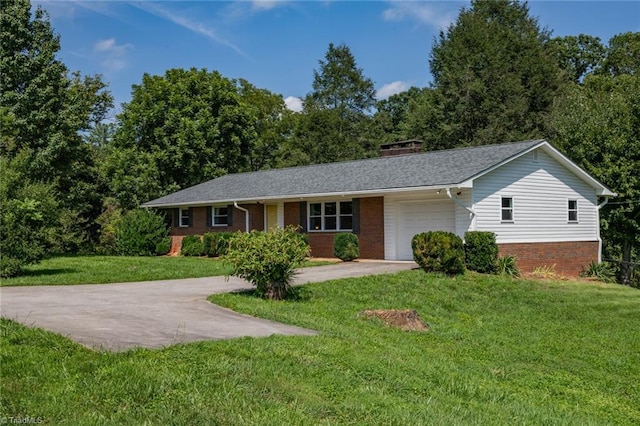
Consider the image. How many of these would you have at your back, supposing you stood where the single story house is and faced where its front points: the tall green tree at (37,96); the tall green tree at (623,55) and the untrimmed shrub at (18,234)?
1

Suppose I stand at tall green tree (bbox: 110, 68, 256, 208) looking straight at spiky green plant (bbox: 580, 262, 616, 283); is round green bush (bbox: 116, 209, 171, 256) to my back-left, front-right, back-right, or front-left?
front-right

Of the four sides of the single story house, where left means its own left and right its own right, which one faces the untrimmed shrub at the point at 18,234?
front

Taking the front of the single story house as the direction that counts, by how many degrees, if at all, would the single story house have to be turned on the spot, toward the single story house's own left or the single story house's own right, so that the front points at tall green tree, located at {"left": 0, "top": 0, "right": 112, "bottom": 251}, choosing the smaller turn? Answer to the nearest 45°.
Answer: approximately 45° to the single story house's own right

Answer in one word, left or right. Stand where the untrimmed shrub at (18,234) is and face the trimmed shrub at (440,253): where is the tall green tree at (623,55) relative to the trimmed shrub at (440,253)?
left

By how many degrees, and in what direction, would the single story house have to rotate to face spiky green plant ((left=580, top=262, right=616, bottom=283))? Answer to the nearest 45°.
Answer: approximately 135° to its left

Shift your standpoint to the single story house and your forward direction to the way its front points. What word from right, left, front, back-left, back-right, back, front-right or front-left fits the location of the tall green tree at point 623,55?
back

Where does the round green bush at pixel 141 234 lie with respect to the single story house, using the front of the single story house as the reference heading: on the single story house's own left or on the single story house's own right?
on the single story house's own right

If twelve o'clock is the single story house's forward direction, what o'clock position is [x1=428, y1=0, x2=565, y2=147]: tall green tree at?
The tall green tree is roughly at 5 o'clock from the single story house.

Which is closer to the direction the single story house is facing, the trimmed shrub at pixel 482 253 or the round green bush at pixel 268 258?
the round green bush

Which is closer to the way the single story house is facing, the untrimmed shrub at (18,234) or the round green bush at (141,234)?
the untrimmed shrub

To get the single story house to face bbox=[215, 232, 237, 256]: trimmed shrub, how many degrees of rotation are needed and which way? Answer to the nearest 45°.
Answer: approximately 45° to its right

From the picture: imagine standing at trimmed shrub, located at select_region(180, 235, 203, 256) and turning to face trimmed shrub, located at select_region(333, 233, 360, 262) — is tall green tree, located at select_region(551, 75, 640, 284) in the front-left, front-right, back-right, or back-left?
front-left

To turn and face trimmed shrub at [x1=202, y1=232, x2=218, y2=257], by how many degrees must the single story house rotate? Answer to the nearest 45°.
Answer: approximately 45° to its right

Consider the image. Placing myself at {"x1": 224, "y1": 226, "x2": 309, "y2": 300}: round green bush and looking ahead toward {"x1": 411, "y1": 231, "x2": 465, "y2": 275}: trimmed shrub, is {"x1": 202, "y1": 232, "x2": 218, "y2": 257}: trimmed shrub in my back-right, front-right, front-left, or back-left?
front-left

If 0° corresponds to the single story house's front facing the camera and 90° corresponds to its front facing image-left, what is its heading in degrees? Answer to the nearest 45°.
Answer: approximately 45°
